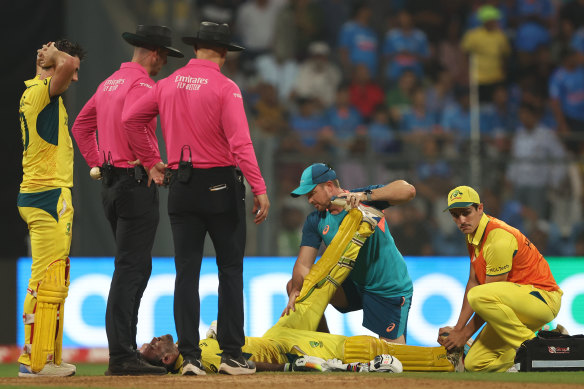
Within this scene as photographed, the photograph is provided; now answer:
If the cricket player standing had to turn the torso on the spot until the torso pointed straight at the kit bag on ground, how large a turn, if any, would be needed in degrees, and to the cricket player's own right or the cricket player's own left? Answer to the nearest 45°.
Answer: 0° — they already face it

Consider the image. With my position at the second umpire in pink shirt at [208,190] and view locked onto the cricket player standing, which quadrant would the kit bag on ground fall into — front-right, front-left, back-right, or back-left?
back-right

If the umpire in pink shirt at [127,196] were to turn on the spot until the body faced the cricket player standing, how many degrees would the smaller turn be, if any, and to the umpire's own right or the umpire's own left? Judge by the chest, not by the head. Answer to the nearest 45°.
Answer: approximately 135° to the umpire's own left

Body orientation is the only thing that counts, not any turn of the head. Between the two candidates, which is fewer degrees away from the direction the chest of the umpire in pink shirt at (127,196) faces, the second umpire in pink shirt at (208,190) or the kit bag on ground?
the kit bag on ground

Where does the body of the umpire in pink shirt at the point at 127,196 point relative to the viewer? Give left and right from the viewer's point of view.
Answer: facing away from the viewer and to the right of the viewer

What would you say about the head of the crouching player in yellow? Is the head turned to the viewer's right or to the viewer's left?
to the viewer's left

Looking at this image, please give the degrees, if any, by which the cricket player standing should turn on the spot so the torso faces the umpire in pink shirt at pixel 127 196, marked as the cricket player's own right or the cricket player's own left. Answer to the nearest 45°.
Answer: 0° — they already face them

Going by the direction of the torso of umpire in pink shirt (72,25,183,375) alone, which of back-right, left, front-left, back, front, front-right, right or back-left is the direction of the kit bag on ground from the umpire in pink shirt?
front-right

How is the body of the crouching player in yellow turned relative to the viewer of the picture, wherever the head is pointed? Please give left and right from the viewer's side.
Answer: facing to the left of the viewer

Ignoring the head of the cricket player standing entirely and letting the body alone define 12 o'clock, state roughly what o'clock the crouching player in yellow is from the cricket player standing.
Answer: The crouching player in yellow is roughly at 12 o'clock from the cricket player standing.
